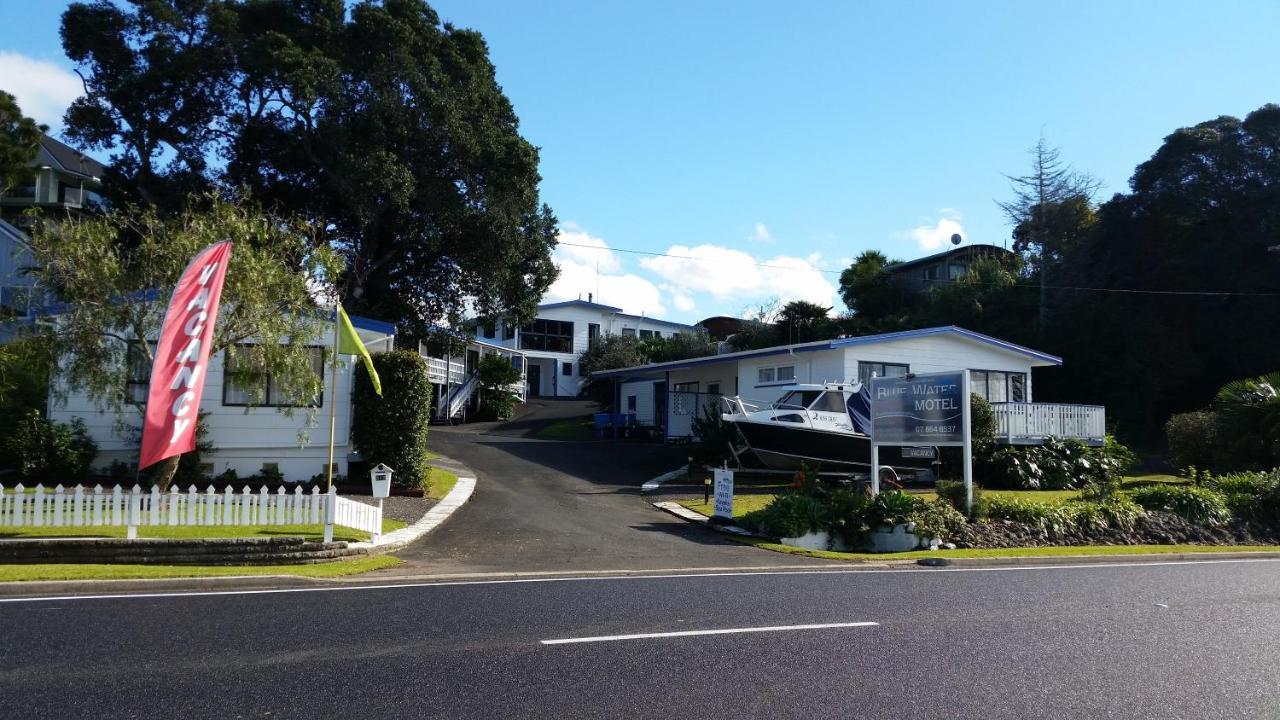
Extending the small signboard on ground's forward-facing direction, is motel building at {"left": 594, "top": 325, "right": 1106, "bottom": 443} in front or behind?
behind

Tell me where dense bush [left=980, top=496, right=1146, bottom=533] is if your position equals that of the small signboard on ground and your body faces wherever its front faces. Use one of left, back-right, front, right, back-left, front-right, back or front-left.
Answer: left

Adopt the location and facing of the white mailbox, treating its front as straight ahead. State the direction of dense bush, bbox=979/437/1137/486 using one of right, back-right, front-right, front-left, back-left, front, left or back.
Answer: left

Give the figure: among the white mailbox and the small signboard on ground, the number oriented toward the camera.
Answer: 2

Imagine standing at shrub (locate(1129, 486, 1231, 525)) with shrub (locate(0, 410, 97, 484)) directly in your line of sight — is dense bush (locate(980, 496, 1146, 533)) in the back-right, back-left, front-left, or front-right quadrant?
front-left

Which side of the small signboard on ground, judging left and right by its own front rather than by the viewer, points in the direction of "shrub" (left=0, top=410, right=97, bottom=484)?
right

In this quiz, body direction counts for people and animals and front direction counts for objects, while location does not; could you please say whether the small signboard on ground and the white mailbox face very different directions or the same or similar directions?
same or similar directions

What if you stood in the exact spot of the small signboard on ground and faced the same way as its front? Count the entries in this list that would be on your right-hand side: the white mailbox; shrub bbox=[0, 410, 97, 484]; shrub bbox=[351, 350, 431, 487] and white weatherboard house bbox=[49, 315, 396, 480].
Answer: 4

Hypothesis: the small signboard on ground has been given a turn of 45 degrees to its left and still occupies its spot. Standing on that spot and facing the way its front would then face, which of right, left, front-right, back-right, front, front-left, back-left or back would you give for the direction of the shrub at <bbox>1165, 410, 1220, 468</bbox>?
left

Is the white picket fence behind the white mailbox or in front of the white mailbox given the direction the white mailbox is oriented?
in front

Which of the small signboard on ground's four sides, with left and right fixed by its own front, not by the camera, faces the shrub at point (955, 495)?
left

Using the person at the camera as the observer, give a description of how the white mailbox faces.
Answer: facing the viewer

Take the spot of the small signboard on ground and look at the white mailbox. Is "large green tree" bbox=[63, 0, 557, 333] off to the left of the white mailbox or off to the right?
right

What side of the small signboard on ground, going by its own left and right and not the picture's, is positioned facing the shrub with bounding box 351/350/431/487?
right

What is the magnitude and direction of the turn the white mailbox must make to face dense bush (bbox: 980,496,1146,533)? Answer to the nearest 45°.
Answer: approximately 90° to its left

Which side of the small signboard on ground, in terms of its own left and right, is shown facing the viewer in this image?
front

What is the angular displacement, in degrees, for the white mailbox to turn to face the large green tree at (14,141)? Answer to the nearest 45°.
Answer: approximately 135° to its right
